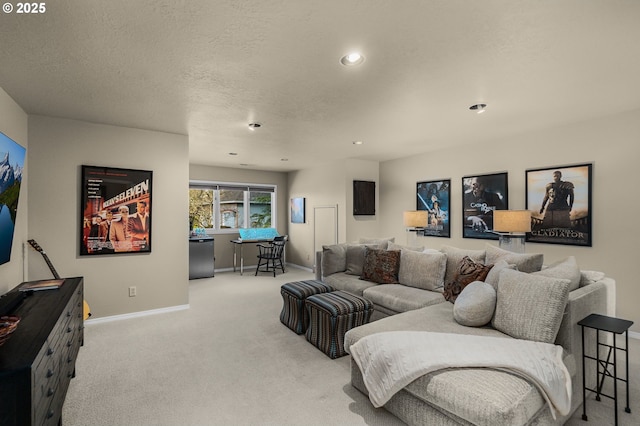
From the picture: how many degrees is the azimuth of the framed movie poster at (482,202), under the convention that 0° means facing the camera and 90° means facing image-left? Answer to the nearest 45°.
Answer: approximately 45°

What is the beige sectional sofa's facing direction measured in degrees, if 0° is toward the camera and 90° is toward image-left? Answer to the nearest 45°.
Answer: approximately 45°

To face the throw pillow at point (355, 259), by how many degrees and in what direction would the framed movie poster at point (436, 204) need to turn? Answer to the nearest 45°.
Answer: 0° — it already faces it

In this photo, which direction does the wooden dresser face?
to the viewer's right

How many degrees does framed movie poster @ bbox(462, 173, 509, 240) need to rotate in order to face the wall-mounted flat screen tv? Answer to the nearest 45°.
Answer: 0° — it already faces it

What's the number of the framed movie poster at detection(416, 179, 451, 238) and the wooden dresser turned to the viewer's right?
1

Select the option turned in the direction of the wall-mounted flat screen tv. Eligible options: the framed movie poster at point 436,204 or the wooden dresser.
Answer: the framed movie poster
